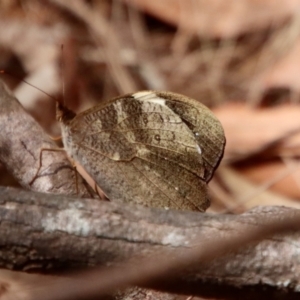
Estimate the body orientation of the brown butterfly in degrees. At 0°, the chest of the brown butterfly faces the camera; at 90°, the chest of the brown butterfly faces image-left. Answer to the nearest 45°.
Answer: approximately 90°

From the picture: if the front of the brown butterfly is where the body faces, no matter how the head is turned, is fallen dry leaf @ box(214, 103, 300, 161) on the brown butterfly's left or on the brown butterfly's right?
on the brown butterfly's right
